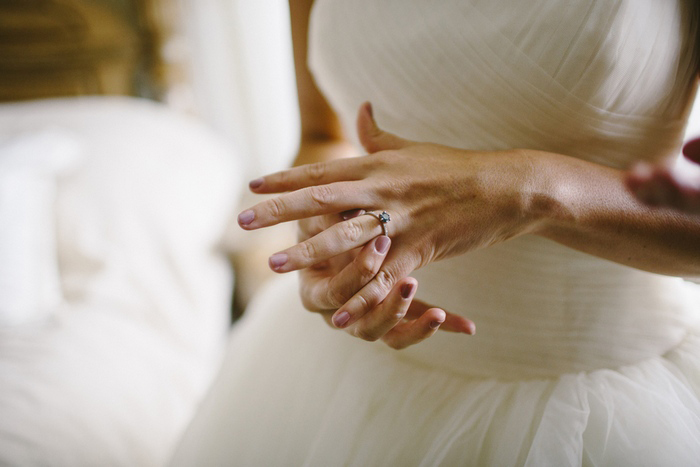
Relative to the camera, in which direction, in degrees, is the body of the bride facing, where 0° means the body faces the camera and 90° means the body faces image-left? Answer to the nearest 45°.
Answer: approximately 45°

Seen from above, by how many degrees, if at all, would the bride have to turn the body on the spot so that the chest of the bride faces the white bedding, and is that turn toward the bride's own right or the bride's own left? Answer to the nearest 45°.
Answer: approximately 90° to the bride's own right

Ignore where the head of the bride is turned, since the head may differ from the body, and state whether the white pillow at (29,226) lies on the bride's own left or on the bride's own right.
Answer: on the bride's own right
